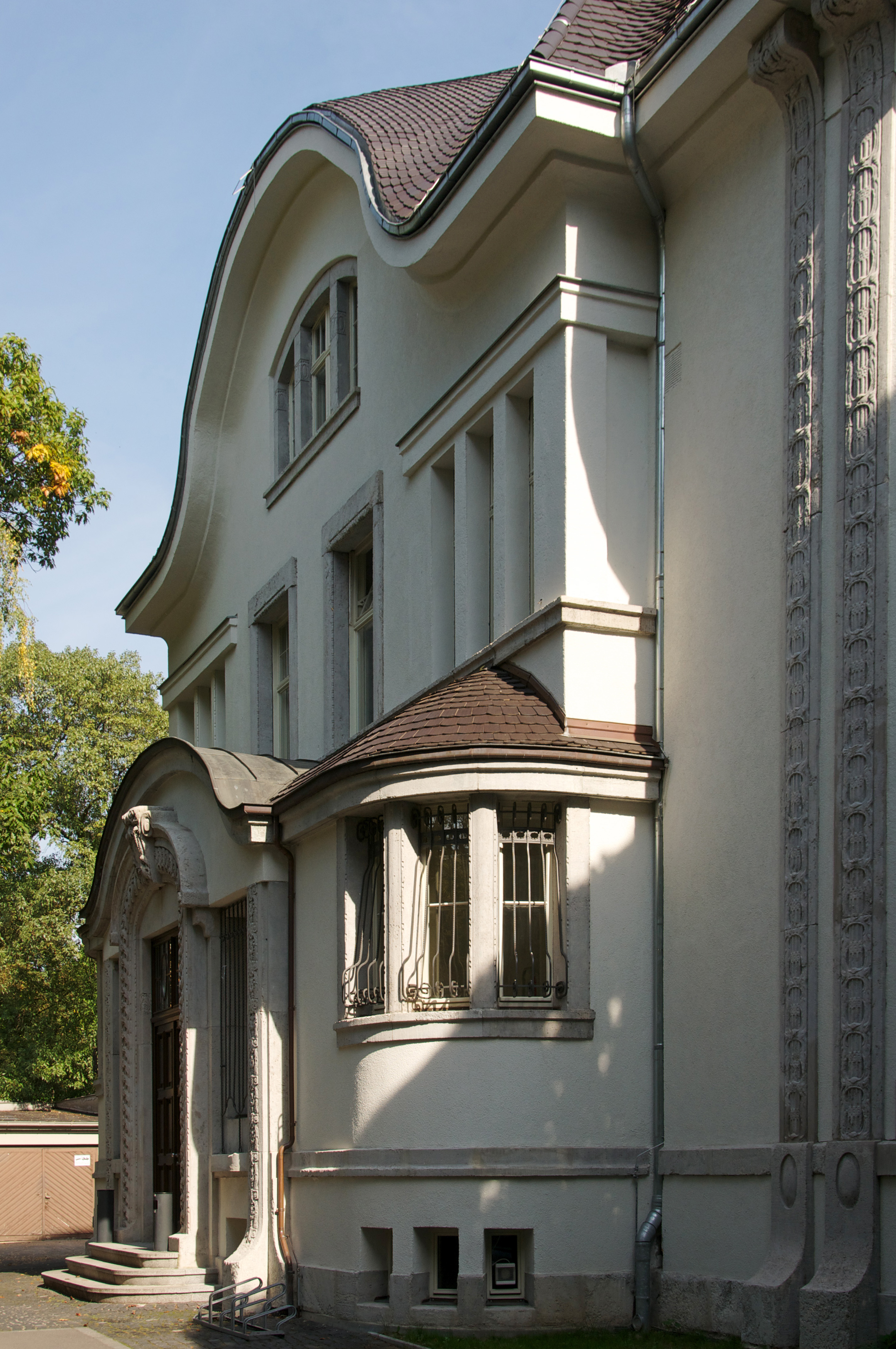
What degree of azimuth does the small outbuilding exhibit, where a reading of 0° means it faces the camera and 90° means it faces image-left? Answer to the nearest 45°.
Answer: approximately 0°

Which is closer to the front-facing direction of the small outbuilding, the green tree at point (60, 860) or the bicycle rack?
the bicycle rack

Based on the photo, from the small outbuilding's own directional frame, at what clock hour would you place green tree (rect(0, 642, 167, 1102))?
The green tree is roughly at 6 o'clock from the small outbuilding.
